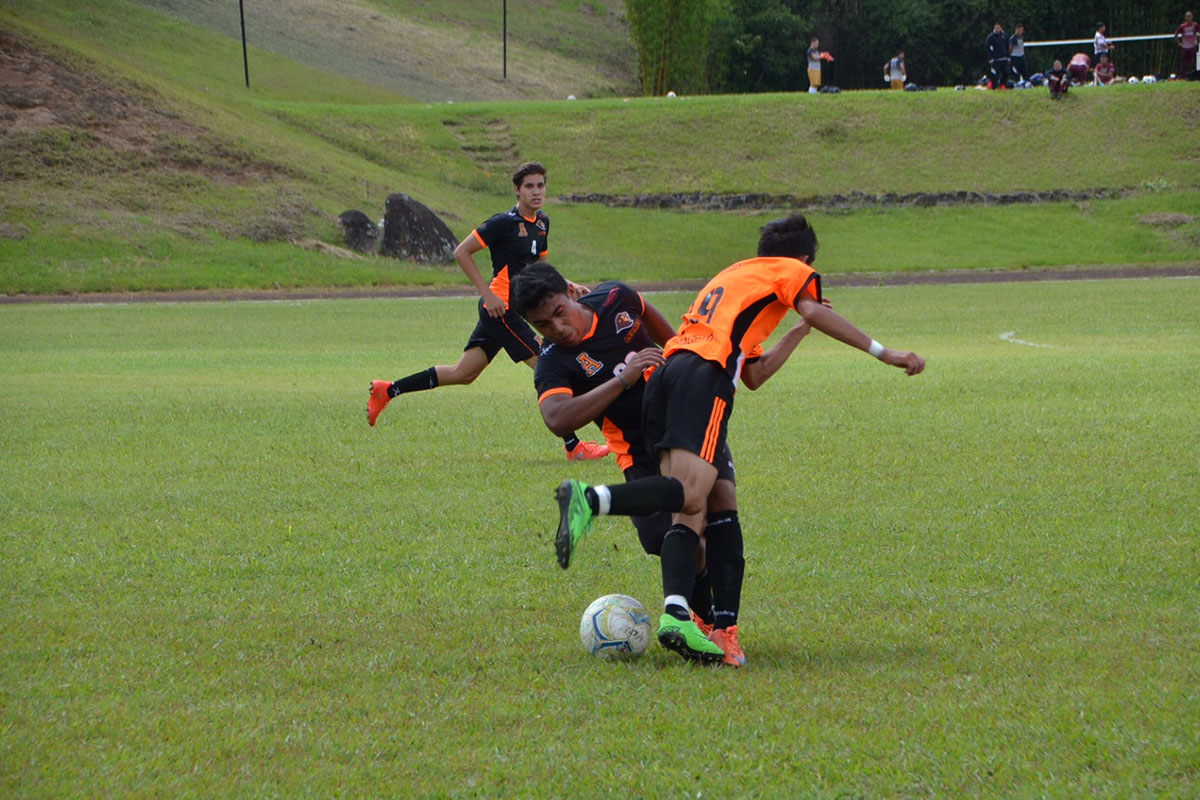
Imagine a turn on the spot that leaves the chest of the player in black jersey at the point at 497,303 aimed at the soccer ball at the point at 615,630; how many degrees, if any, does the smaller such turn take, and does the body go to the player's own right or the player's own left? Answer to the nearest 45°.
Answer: approximately 45° to the player's own right

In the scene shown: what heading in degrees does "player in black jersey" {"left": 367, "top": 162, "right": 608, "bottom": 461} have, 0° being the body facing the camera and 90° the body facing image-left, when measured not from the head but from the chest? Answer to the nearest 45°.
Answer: approximately 315°

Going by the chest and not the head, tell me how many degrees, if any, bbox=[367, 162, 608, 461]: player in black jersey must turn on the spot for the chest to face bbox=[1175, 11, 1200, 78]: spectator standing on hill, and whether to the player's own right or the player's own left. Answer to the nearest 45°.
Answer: approximately 90° to the player's own left

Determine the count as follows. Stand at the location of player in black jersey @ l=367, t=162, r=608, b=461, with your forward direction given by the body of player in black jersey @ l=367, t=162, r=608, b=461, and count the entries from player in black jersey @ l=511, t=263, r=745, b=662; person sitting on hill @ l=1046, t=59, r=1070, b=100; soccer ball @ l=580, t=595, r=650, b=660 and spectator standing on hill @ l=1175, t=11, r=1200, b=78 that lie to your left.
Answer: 2

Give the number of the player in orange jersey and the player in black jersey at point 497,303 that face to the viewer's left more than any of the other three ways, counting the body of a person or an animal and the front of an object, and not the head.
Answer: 0

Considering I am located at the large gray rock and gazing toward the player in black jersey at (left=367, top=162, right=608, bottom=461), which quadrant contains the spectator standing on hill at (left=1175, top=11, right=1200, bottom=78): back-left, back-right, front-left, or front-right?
back-left

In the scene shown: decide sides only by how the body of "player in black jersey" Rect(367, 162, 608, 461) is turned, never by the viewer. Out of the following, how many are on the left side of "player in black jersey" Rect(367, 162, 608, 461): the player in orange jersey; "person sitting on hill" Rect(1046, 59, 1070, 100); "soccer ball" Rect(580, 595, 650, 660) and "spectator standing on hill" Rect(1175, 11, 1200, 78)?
2

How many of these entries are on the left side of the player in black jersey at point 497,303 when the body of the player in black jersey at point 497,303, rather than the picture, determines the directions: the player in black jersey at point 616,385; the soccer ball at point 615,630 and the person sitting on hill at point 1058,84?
1

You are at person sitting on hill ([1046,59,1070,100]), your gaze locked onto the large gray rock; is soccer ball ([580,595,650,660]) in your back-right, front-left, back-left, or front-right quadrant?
front-left

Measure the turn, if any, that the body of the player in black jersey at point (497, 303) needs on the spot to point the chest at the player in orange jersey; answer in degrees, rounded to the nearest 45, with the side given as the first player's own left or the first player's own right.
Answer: approximately 45° to the first player's own right

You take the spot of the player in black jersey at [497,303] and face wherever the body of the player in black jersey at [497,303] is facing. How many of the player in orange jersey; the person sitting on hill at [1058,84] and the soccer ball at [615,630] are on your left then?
1

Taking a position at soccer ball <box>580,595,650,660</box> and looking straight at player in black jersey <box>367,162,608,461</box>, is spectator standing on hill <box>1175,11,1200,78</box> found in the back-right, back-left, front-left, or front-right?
front-right

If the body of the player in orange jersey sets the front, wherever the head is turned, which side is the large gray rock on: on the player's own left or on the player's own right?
on the player's own left

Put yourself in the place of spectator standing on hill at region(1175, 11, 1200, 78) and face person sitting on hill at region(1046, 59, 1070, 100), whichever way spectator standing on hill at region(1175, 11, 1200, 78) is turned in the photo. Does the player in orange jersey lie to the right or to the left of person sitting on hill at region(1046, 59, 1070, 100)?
left

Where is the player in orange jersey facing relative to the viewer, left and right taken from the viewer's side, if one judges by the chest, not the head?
facing away from the viewer and to the right of the viewer
